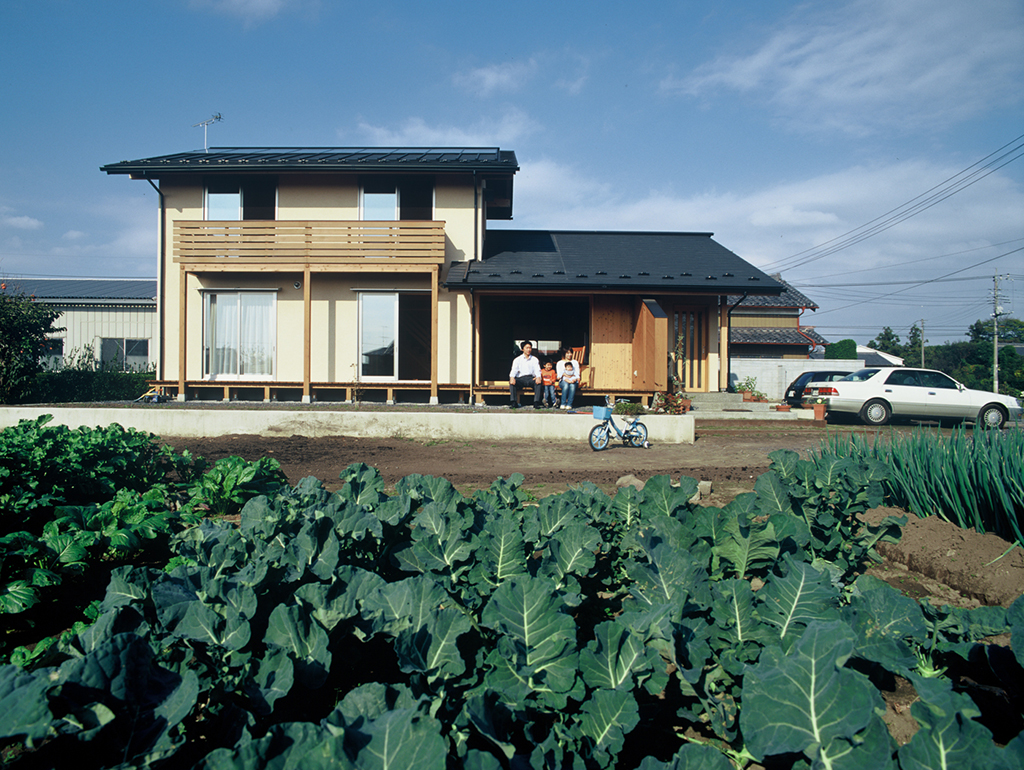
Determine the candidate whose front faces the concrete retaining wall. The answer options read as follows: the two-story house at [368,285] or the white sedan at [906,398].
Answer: the two-story house

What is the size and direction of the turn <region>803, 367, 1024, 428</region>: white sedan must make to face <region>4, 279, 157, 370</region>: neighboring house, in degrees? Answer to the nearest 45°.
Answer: approximately 180°

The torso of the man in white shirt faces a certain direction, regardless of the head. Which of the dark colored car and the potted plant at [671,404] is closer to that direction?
the potted plant

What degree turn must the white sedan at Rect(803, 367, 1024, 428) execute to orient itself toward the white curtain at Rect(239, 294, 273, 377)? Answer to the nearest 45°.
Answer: approximately 135° to its right

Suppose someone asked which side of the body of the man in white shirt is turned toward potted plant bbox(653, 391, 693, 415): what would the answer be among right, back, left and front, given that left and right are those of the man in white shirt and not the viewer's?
left

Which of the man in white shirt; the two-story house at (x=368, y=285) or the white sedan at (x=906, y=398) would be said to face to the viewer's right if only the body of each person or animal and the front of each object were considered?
the white sedan

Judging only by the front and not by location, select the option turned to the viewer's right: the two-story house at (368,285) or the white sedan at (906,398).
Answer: the white sedan

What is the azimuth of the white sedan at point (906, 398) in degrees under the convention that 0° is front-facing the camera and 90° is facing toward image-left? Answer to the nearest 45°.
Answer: approximately 270°

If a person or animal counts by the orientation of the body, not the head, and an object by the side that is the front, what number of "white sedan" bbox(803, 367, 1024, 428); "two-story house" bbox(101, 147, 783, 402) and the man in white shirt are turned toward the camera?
2

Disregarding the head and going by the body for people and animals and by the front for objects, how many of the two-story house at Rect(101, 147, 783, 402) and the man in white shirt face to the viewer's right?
0

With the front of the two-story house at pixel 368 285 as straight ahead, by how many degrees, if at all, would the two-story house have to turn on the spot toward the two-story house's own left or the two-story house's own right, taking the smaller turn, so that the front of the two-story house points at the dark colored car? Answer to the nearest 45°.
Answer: approximately 90° to the two-story house's own left

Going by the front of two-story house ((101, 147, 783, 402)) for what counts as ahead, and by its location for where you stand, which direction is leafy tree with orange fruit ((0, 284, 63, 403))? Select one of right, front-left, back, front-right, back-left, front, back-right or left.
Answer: right

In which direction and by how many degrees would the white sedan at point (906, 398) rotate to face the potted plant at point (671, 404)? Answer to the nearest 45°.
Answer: approximately 135° to its right

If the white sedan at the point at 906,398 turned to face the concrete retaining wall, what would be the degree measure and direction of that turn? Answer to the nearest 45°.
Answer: approximately 135° to its right

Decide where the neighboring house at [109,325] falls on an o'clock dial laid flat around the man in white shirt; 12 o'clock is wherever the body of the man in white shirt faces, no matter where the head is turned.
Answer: The neighboring house is roughly at 4 o'clock from the man in white shirt.

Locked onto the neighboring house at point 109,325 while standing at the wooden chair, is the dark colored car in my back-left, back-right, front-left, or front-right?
back-right

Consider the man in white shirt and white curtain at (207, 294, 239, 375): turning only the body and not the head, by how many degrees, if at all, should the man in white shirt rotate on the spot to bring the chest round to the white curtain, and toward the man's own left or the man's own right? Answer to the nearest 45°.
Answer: approximately 90° to the man's own right
